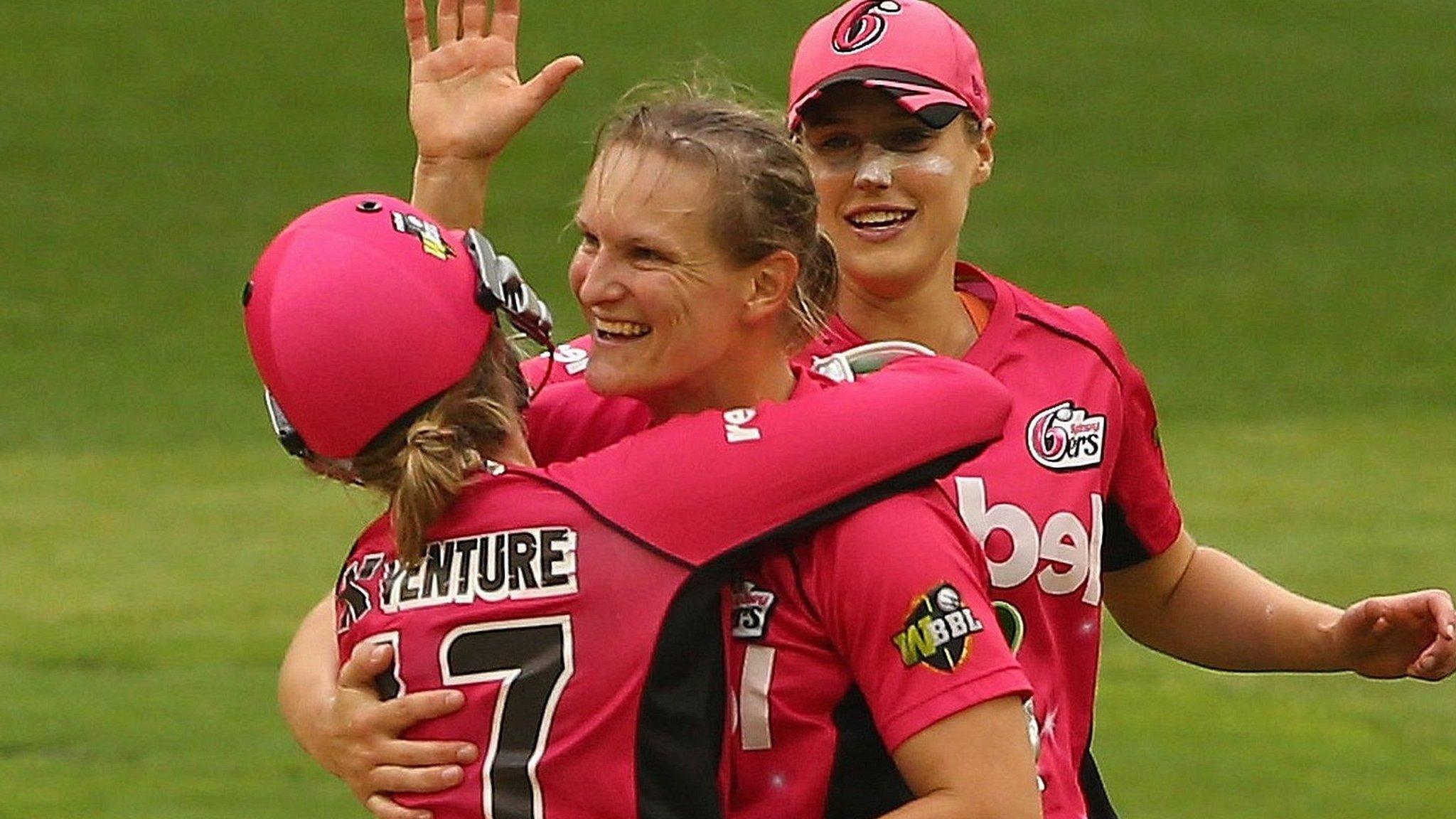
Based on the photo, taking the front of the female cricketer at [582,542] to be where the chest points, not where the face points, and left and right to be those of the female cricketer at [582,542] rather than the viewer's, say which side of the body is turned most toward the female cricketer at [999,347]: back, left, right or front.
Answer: front

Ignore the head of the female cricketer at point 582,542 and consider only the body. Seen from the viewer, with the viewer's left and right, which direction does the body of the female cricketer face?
facing away from the viewer and to the right of the viewer
